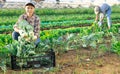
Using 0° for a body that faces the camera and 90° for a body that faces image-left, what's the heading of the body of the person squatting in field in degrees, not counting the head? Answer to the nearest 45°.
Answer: approximately 0°
